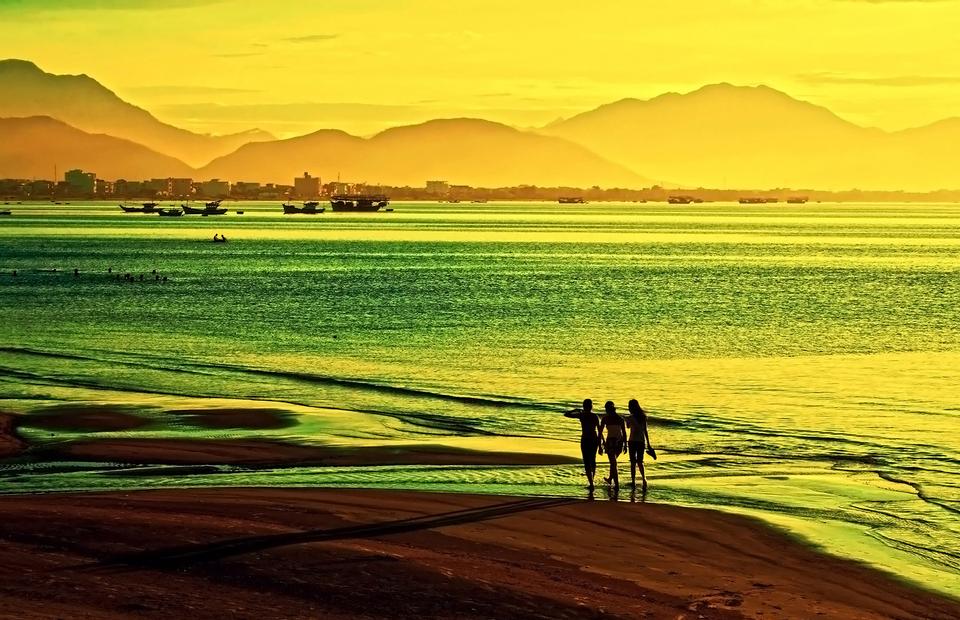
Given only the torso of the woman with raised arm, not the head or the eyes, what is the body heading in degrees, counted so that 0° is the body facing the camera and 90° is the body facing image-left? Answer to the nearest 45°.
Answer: approximately 180°
